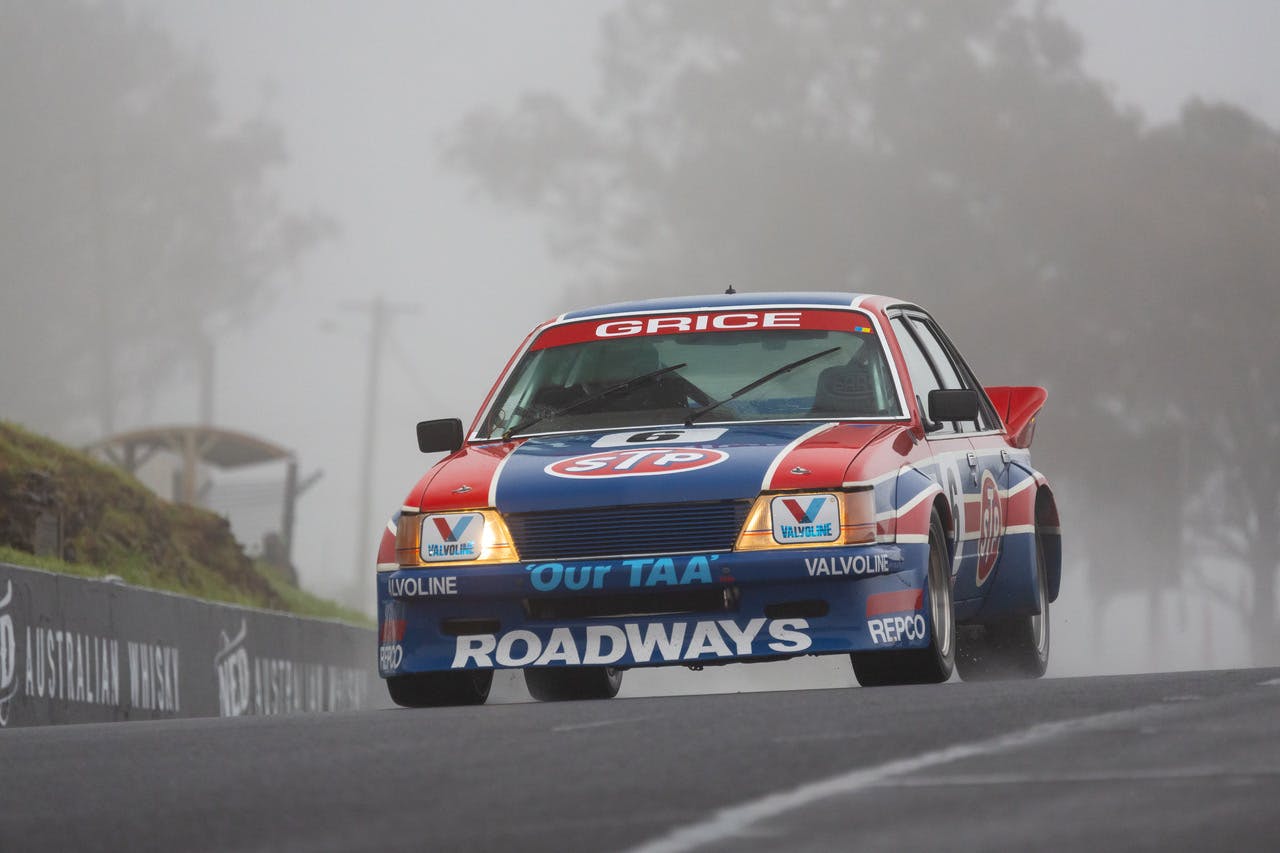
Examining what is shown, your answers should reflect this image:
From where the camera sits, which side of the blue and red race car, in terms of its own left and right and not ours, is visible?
front

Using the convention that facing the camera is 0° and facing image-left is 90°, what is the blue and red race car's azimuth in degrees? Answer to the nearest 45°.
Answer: approximately 0°
